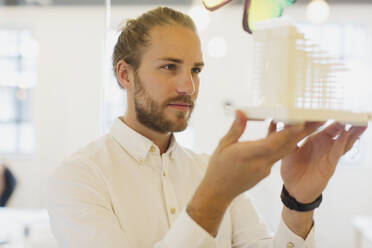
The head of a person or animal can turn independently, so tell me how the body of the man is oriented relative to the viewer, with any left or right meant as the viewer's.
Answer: facing the viewer and to the right of the viewer

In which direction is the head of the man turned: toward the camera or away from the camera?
toward the camera
